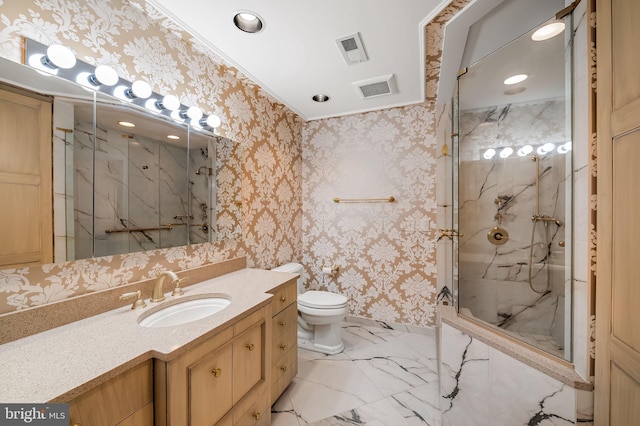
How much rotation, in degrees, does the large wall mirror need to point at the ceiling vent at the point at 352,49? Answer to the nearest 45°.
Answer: approximately 45° to its left

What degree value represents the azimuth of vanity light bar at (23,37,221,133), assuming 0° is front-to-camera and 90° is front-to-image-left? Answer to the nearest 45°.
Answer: approximately 315°

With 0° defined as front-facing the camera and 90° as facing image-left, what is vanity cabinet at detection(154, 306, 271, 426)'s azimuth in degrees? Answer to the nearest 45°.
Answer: approximately 315°

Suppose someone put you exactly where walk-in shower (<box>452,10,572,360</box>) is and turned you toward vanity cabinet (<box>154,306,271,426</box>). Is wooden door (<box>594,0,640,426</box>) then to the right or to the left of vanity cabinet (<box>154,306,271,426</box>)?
left

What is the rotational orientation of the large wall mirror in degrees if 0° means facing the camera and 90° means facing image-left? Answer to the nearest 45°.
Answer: approximately 315°

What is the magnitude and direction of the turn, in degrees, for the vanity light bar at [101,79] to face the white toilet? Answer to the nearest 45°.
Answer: approximately 45° to its left

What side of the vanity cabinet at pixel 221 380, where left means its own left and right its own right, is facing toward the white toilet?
left
